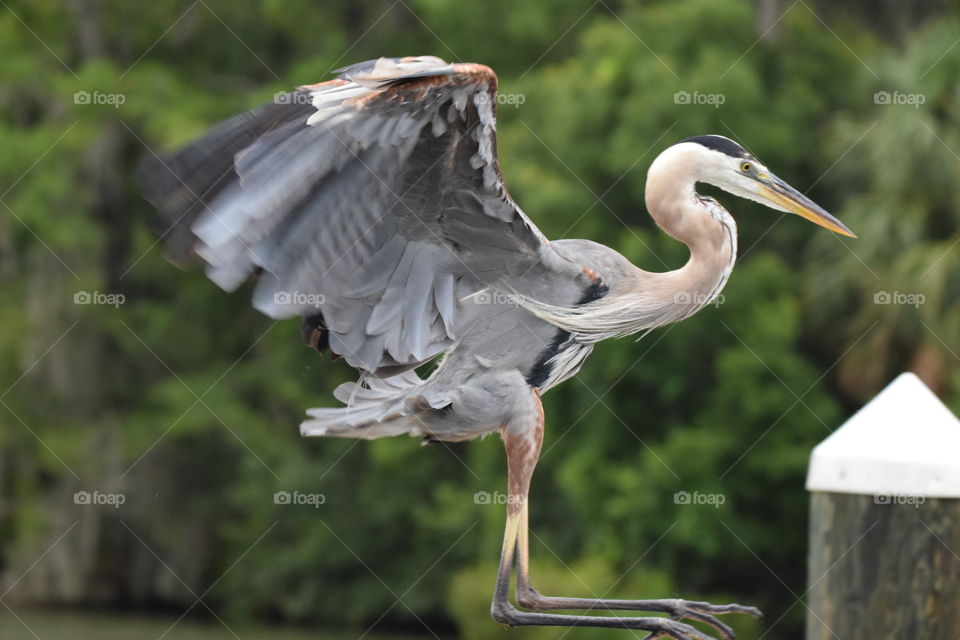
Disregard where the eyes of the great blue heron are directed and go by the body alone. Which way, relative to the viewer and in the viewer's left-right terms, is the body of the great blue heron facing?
facing to the right of the viewer
